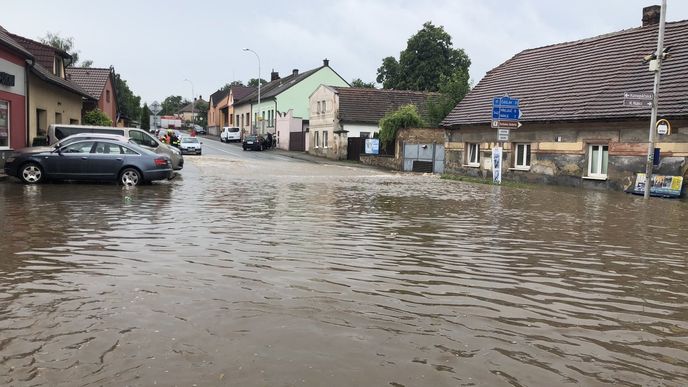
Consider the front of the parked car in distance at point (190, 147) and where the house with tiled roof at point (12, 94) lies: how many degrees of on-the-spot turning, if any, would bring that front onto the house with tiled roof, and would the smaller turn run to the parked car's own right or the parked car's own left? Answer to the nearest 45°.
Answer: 0° — it already faces it

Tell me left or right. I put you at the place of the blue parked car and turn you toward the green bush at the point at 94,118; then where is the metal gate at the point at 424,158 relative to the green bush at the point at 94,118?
right

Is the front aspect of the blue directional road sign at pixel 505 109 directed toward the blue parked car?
no

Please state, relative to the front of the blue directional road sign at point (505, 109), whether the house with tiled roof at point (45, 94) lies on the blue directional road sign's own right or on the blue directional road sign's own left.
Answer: on the blue directional road sign's own right

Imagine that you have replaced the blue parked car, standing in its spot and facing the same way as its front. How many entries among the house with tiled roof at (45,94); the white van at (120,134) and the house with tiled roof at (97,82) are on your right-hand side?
3

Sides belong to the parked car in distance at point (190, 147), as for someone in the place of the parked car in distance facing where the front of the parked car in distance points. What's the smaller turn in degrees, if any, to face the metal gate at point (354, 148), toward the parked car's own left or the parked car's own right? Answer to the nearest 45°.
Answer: approximately 90° to the parked car's own left

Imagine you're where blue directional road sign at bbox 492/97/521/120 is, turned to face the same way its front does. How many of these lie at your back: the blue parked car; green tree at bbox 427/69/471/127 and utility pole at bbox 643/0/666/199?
1

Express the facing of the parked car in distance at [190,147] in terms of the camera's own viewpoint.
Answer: facing the viewer

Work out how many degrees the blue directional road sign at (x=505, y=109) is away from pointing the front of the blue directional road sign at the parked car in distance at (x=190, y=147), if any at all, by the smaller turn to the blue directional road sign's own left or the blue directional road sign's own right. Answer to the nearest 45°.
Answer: approximately 135° to the blue directional road sign's own right

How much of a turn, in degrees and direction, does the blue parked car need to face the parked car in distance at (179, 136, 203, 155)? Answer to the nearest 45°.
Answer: approximately 90° to its right

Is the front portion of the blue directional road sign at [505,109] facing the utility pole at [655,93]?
no

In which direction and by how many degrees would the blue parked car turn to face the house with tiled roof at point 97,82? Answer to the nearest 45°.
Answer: approximately 90° to its right

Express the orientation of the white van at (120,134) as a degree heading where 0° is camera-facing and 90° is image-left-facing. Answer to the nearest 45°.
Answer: approximately 270°

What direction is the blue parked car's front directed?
to the viewer's left

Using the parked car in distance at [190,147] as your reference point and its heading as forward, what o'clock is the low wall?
The low wall is roughly at 10 o'clock from the parked car in distance.

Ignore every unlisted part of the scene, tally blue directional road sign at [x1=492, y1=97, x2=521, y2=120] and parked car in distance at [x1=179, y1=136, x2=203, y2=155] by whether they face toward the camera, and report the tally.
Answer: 2

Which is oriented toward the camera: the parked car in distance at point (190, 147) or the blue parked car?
the parked car in distance

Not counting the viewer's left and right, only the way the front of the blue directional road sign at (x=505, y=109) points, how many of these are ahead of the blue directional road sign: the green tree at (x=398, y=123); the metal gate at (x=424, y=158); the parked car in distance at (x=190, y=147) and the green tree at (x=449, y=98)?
0

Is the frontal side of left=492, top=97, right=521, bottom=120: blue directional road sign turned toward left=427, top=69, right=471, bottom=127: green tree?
no

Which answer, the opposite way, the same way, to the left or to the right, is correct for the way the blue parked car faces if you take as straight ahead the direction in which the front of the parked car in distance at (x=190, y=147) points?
to the right
